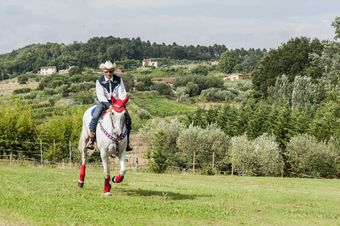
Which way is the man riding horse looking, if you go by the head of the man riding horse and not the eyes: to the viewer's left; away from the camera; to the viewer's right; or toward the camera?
toward the camera

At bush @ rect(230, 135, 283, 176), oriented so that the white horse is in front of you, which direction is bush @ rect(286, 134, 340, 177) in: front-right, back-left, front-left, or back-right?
back-left

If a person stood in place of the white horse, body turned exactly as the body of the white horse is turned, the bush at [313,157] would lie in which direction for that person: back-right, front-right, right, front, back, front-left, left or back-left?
left

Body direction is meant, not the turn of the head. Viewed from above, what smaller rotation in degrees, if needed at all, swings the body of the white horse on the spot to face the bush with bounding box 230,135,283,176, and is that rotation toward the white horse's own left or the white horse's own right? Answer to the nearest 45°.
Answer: approximately 90° to the white horse's own left

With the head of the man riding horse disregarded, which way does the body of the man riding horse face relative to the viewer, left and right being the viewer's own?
facing the viewer

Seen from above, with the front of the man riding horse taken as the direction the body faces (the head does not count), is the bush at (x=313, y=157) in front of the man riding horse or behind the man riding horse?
behind

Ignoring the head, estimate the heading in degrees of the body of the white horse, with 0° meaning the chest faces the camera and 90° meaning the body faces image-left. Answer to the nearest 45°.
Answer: approximately 315°
